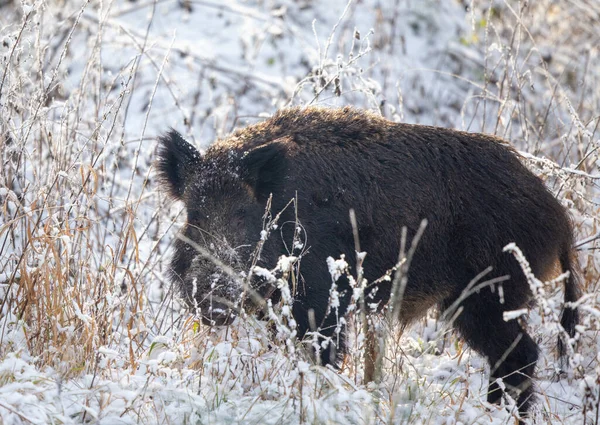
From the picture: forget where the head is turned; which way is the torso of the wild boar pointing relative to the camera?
to the viewer's left
